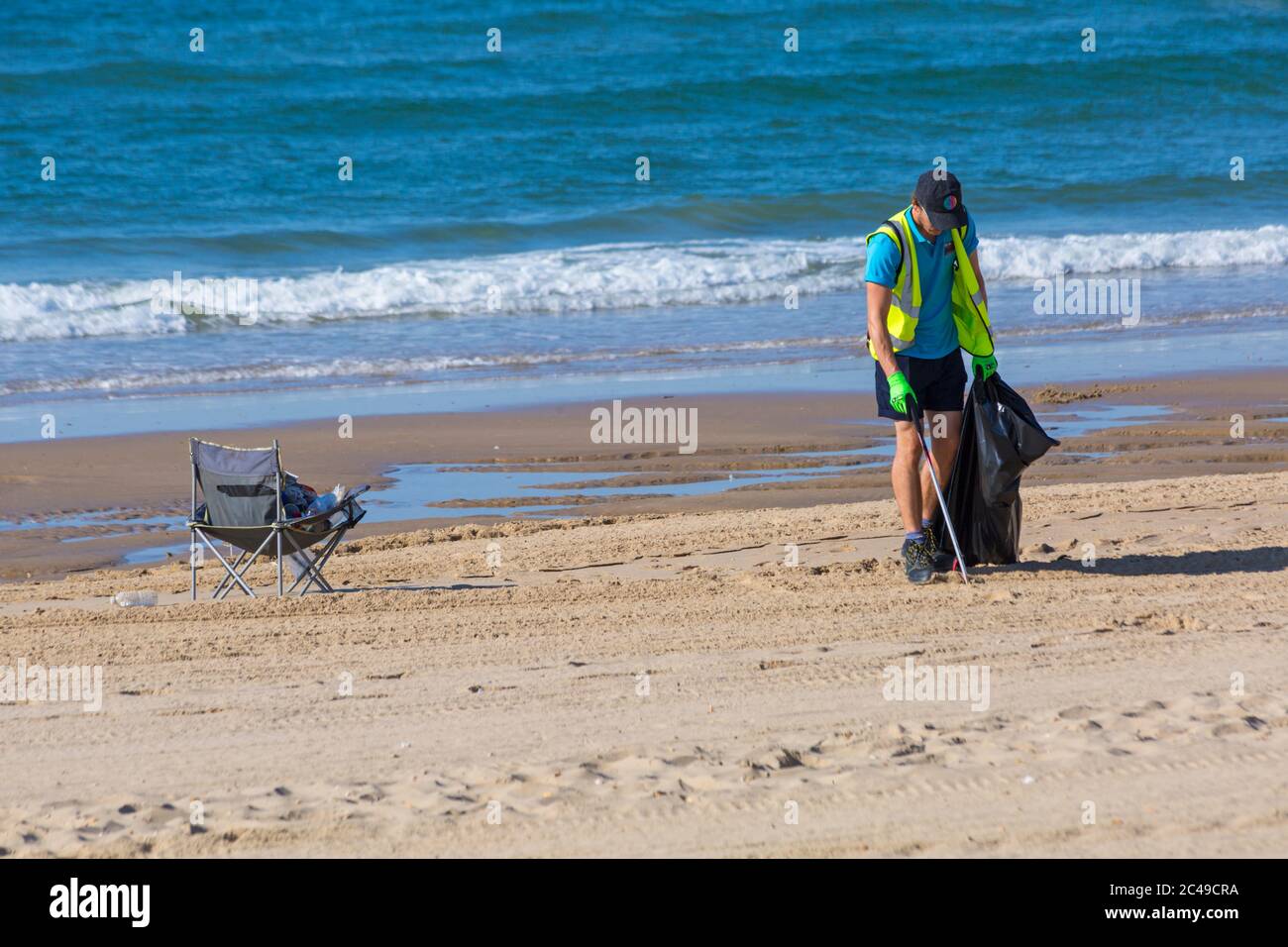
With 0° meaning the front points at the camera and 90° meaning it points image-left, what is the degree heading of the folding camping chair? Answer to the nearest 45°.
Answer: approximately 225°
